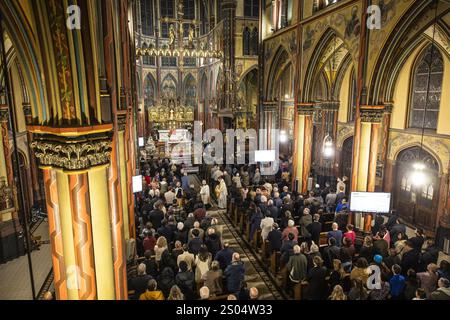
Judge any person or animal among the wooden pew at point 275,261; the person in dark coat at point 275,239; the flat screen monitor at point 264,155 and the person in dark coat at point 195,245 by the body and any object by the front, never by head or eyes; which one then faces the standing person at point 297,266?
the flat screen monitor

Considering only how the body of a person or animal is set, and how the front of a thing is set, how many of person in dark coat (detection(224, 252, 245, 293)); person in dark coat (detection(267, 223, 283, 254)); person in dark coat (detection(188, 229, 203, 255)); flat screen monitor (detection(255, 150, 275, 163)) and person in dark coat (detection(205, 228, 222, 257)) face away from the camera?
4

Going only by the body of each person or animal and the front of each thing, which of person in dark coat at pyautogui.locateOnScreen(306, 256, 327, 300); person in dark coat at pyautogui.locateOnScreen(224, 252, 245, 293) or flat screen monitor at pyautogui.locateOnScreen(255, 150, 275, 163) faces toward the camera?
the flat screen monitor

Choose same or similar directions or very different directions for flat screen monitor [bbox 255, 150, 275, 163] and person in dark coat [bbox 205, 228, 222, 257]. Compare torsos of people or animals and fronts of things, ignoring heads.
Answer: very different directions

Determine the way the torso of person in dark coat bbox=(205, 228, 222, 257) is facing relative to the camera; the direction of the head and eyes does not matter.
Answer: away from the camera

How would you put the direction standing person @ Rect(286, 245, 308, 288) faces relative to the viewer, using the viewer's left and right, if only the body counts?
facing away from the viewer and to the left of the viewer

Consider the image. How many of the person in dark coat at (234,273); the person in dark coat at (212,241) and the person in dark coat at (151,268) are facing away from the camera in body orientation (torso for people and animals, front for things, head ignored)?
3

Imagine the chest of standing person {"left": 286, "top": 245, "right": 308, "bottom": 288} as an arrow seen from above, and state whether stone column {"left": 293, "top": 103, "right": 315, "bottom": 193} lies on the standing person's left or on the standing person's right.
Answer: on the standing person's right

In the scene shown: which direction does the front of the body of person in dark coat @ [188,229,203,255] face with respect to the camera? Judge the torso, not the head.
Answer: away from the camera

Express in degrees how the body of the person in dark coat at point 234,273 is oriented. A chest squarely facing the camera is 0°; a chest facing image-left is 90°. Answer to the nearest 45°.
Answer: approximately 180°

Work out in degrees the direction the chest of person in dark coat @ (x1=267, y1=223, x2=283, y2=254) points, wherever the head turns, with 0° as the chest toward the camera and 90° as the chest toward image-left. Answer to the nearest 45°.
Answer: approximately 180°

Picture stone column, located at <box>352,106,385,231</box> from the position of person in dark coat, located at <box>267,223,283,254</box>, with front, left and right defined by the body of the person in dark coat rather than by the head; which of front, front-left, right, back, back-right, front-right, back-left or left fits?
front-right

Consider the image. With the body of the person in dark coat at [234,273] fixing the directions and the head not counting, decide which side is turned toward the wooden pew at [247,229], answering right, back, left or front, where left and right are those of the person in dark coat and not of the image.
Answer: front

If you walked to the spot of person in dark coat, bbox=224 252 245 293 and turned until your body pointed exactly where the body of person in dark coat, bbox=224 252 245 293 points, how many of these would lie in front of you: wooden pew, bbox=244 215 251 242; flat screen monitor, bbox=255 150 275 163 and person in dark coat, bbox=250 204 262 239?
3

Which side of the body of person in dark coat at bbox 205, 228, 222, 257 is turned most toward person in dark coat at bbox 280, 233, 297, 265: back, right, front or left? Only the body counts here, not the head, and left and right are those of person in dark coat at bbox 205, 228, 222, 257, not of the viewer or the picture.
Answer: right

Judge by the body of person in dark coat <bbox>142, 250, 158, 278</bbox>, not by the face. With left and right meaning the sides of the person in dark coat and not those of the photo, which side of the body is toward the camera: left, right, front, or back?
back

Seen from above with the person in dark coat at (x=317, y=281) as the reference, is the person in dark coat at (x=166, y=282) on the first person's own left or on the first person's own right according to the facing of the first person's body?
on the first person's own left
